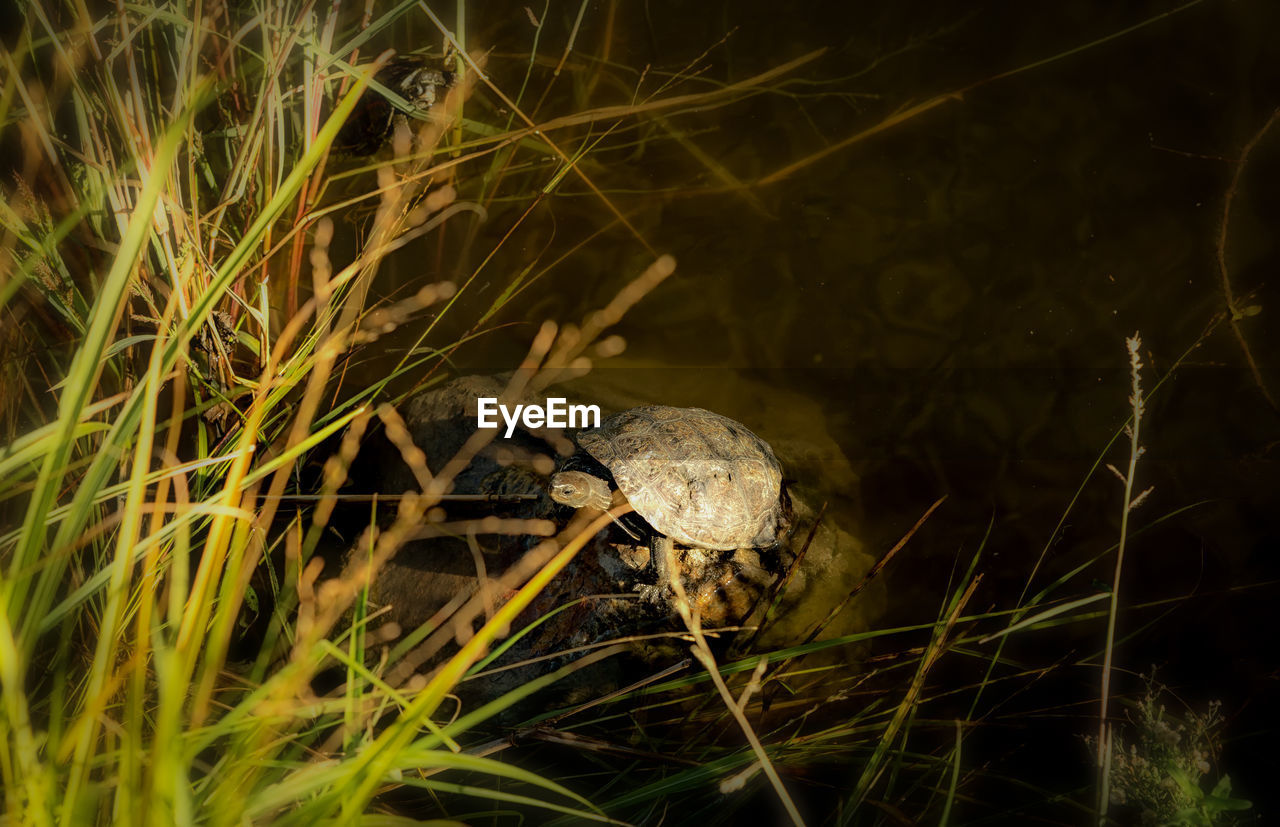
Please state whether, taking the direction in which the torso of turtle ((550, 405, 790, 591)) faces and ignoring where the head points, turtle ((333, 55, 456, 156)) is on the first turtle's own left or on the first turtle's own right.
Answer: on the first turtle's own right

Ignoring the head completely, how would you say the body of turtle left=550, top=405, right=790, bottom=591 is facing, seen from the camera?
to the viewer's left
